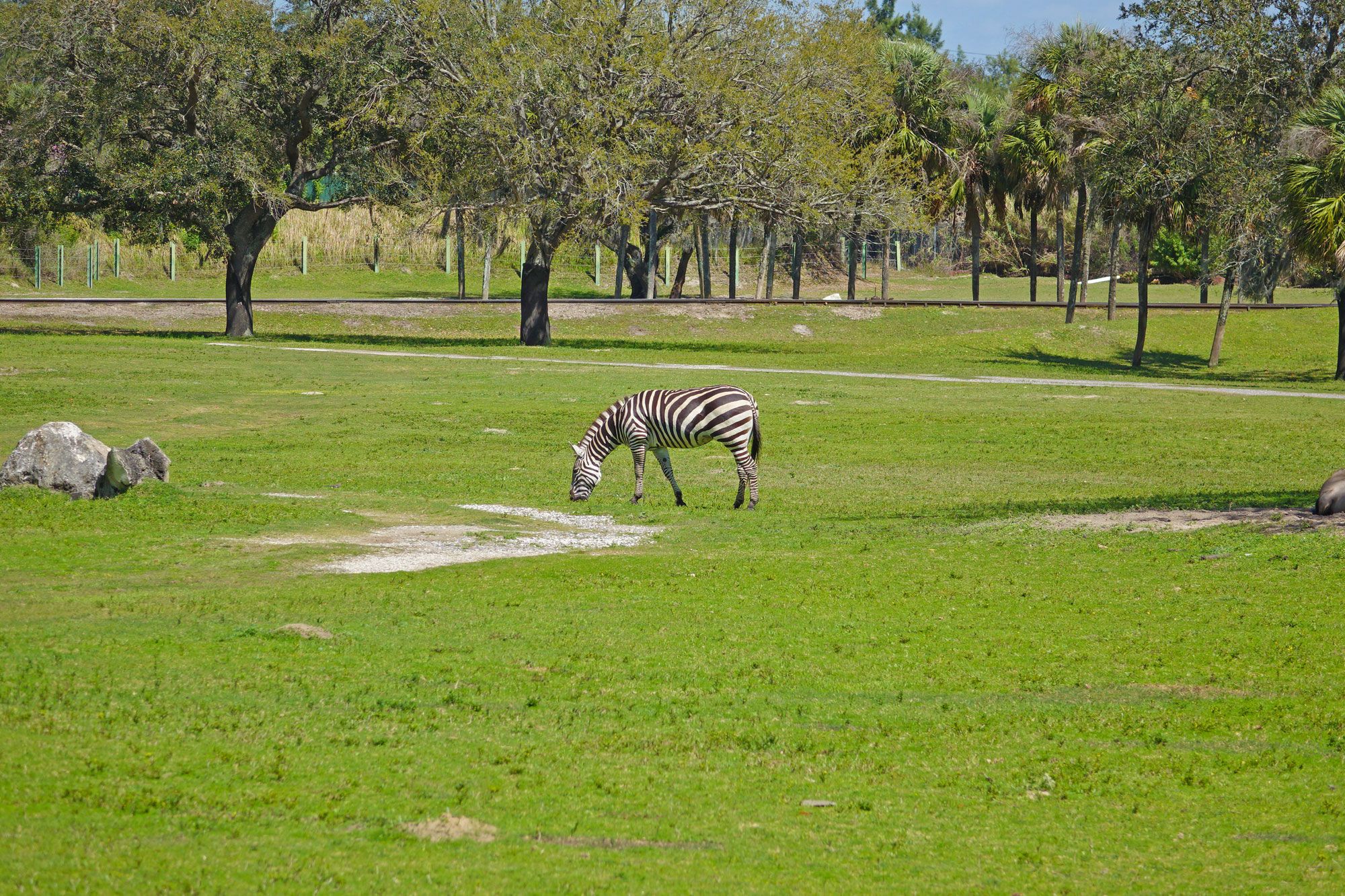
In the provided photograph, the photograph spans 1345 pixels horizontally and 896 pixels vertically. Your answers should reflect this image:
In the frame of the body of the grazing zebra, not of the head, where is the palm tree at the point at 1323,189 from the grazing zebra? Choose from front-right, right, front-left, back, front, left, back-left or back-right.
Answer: back-right

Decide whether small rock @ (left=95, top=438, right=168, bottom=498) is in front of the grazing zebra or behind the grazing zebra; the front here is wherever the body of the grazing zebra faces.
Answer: in front

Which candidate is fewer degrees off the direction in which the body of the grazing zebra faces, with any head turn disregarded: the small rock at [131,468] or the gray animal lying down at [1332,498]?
the small rock

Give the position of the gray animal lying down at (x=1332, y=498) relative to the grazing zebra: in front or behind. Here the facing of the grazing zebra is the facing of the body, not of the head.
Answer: behind

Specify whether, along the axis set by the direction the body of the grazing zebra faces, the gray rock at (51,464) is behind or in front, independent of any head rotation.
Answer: in front

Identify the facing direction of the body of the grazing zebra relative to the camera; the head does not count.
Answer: to the viewer's left
